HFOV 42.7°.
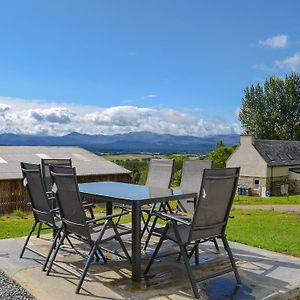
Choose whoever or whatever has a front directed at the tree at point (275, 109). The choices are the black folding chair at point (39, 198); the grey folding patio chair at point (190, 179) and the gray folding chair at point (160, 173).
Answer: the black folding chair at point (39, 198)

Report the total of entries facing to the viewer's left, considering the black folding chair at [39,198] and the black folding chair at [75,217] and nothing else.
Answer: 0

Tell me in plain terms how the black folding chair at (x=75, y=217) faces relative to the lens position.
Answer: facing away from the viewer and to the right of the viewer

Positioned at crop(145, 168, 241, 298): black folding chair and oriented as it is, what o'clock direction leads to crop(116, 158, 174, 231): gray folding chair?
crop(116, 158, 174, 231): gray folding chair is roughly at 1 o'clock from crop(145, 168, 241, 298): black folding chair.

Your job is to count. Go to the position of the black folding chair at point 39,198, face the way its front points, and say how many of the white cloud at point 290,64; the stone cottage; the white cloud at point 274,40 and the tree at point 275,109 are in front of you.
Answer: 4

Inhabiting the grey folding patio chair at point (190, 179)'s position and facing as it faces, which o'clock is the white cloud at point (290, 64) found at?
The white cloud is roughly at 5 o'clock from the grey folding patio chair.

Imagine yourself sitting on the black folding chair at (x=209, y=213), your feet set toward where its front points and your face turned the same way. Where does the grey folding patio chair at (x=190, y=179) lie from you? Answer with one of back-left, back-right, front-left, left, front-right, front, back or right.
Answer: front-right

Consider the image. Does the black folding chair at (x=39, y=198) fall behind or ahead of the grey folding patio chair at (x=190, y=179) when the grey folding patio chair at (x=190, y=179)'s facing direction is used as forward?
ahead

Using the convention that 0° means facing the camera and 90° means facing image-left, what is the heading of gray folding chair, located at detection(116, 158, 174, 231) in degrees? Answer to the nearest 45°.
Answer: approximately 45°

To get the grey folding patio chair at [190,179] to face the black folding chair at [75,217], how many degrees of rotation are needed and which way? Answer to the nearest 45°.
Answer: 0° — it already faces it

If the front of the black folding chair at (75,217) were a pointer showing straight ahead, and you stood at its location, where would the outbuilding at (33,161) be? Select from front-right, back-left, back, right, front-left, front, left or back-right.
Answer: front-left

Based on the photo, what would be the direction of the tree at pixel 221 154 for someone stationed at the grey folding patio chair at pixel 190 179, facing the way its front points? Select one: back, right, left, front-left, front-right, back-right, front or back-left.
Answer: back-right
